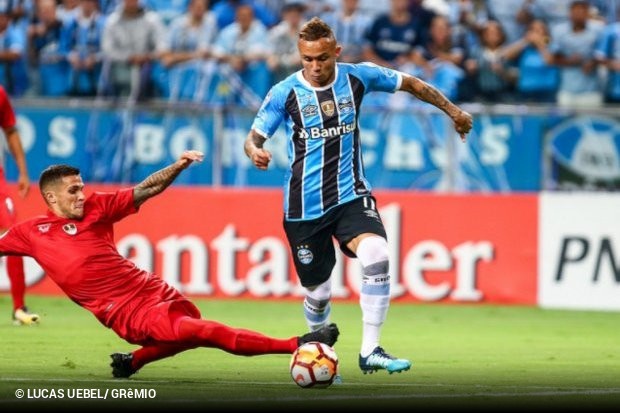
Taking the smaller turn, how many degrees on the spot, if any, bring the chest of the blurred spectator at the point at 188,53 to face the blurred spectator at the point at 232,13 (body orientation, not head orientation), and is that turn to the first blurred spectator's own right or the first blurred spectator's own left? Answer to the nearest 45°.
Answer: approximately 135° to the first blurred spectator's own left

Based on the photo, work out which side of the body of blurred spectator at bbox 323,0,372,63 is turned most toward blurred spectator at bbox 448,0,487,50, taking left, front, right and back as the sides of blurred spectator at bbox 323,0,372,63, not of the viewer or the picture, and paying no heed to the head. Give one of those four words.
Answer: left

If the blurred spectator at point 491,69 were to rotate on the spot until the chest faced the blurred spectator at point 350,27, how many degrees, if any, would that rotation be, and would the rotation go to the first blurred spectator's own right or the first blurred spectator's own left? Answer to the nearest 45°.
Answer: approximately 90° to the first blurred spectator's own right

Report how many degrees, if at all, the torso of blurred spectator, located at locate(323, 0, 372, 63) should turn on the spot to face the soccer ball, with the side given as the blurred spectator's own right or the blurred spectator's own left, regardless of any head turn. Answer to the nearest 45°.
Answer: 0° — they already face it

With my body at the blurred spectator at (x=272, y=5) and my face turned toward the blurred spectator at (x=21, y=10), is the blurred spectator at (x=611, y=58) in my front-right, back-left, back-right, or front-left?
back-left

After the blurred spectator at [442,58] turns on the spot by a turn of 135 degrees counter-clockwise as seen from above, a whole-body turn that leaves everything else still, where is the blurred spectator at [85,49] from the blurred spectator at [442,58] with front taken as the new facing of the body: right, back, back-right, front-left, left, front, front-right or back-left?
back-left

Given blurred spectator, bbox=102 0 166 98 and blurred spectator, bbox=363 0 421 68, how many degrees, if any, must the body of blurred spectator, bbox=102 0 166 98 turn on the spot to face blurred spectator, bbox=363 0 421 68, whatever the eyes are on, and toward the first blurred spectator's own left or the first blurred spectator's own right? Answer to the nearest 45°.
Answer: approximately 90° to the first blurred spectator's own left
